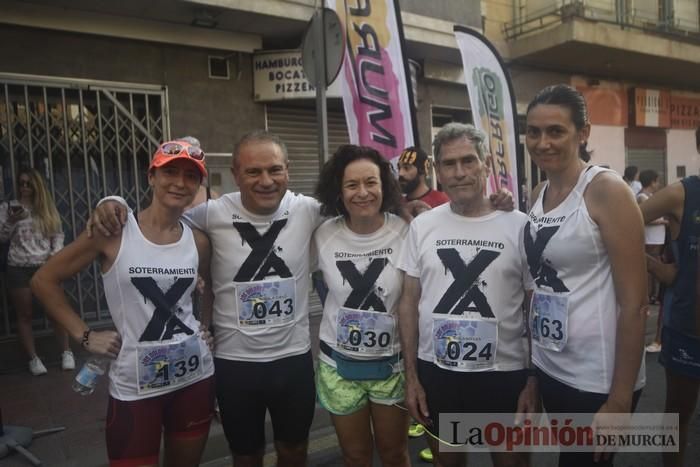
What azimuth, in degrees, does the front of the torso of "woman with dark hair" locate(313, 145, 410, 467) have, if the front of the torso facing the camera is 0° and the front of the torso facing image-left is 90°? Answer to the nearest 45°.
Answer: approximately 0°

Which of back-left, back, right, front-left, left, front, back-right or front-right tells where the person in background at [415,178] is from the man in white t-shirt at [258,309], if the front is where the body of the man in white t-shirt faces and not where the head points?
back-left

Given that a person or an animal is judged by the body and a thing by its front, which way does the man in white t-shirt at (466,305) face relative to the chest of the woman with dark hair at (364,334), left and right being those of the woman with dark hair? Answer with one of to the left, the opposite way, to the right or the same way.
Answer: the same way

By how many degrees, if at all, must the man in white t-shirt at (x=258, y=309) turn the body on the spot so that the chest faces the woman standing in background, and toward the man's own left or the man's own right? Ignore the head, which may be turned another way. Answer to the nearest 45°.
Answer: approximately 135° to the man's own right

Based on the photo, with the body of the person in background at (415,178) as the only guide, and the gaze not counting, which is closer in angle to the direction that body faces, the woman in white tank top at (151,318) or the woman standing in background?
the woman in white tank top

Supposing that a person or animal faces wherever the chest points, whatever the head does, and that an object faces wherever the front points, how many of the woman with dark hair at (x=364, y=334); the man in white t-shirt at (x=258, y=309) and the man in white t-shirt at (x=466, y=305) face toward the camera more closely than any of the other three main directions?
3

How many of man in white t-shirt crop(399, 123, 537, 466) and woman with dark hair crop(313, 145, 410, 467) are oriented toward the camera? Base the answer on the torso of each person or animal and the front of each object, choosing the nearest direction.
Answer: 2

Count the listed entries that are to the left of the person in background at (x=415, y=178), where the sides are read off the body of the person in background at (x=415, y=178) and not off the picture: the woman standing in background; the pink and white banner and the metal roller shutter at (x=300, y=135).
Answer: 0

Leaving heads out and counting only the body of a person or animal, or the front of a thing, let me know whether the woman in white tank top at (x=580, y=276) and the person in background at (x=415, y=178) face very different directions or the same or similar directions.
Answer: same or similar directions

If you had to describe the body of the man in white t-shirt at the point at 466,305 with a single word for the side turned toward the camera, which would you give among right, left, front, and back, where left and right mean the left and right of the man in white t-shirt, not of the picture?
front

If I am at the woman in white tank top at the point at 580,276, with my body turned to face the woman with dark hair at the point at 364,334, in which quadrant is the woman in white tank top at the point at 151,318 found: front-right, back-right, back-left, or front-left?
front-left

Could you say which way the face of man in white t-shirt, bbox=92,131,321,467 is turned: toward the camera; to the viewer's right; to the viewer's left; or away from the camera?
toward the camera

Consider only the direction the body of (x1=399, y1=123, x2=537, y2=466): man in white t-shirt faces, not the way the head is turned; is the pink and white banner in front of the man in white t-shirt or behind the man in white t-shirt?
behind

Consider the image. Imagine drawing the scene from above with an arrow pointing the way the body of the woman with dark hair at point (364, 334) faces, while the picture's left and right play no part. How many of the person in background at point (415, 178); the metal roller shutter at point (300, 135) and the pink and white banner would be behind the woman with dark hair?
3

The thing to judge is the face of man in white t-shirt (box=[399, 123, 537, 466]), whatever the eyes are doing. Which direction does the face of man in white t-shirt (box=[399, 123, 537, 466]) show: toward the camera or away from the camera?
toward the camera

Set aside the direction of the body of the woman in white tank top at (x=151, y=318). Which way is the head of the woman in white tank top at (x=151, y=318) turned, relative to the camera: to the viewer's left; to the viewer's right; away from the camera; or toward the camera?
toward the camera

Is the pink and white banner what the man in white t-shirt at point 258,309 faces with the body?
no

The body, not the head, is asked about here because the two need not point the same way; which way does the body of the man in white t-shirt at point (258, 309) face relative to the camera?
toward the camera

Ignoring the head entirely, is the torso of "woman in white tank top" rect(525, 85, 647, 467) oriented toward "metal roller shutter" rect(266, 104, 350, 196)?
no

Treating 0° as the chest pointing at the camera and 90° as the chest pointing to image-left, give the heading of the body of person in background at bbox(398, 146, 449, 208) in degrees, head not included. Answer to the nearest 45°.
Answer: approximately 45°

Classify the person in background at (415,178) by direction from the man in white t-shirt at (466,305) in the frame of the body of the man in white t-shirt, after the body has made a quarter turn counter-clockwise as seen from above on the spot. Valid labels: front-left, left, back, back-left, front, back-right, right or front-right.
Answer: left
